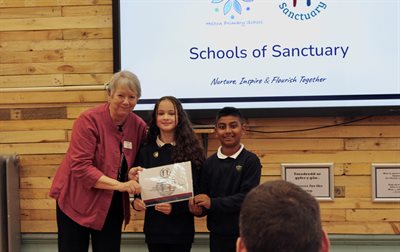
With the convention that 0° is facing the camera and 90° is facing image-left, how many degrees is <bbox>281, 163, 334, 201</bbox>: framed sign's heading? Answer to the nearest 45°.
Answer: approximately 0°

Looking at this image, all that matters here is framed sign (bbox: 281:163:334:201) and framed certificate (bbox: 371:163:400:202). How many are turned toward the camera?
2

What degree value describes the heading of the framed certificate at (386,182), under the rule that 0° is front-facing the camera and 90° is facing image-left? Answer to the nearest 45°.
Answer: approximately 0°

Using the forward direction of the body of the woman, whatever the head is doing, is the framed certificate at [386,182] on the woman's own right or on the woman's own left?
on the woman's own left

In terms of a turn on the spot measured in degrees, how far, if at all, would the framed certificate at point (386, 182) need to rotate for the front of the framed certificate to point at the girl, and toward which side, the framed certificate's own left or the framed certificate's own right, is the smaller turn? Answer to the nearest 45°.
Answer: approximately 45° to the framed certificate's own right

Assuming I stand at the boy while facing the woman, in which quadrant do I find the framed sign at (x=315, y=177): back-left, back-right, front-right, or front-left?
back-right

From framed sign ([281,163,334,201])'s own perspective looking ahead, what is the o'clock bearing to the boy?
The boy is roughly at 1 o'clock from the framed sign.

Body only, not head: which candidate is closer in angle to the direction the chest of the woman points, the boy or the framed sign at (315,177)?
the boy

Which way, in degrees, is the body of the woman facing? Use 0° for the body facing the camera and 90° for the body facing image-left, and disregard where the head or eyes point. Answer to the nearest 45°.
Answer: approximately 315°
